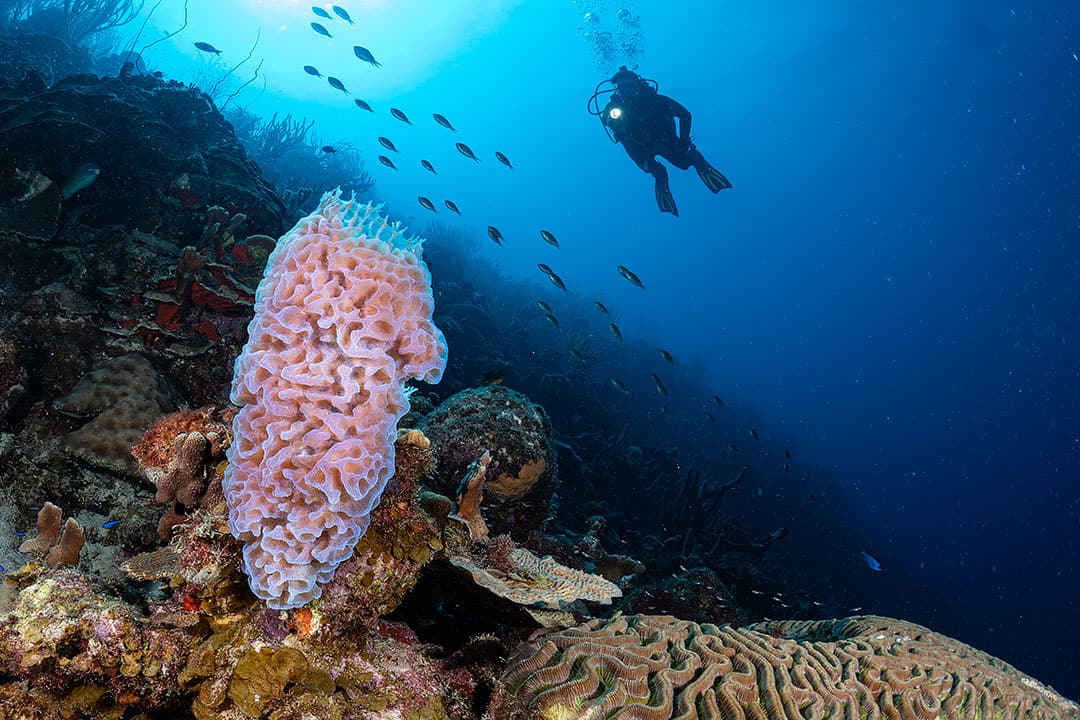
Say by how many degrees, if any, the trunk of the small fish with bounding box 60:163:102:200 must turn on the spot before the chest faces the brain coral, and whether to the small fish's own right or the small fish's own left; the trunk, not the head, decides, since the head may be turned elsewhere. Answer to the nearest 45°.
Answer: approximately 45° to the small fish's own right

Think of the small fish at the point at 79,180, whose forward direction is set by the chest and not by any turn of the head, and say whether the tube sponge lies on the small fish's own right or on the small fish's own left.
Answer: on the small fish's own right

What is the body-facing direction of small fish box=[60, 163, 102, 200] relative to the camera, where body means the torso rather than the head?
to the viewer's right
